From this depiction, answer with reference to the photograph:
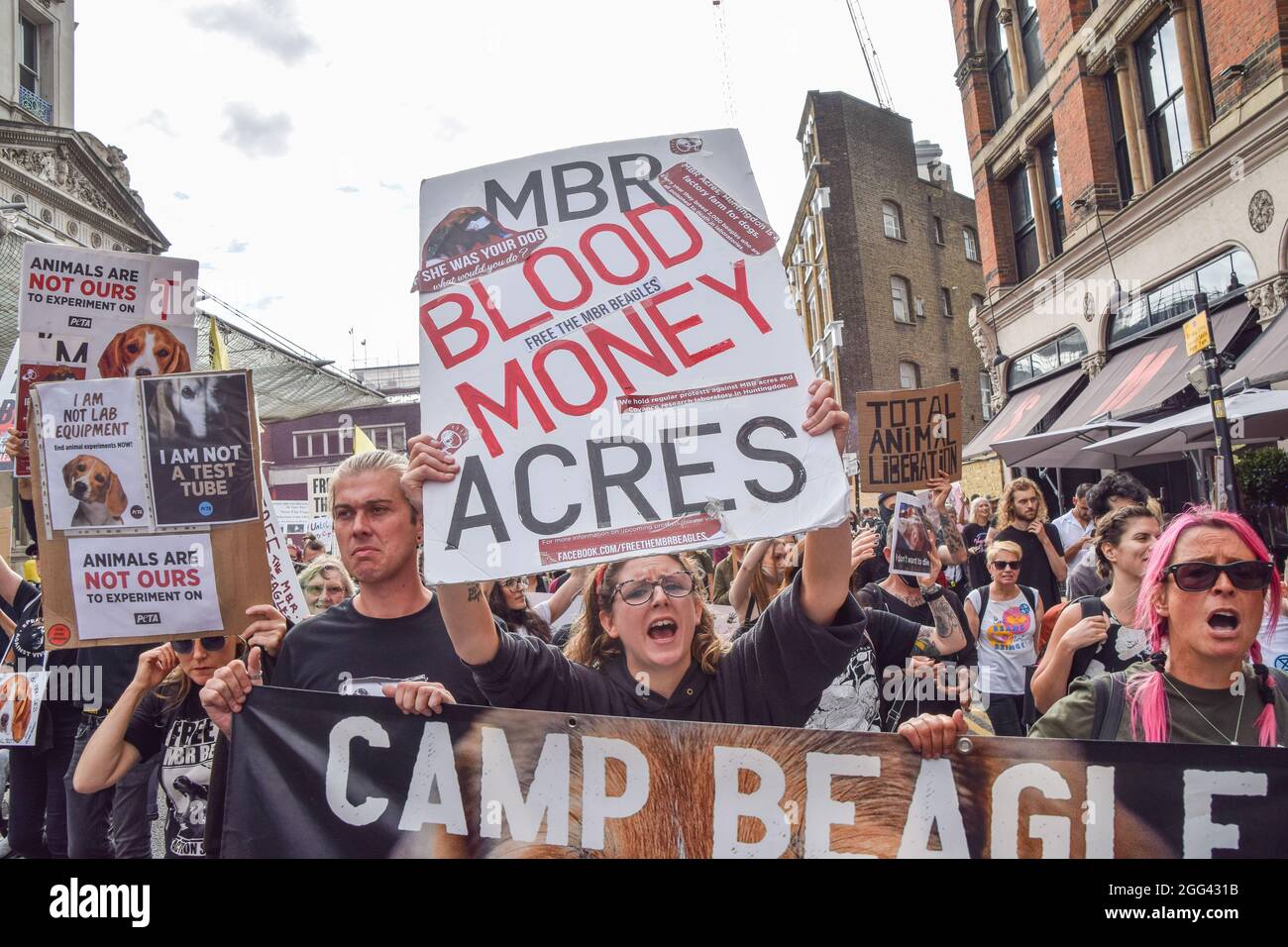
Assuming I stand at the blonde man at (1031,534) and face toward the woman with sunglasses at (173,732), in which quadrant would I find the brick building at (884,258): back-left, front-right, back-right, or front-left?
back-right

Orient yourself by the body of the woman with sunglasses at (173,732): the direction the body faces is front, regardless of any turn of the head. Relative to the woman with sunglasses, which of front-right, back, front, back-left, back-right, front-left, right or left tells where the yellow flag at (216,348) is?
back

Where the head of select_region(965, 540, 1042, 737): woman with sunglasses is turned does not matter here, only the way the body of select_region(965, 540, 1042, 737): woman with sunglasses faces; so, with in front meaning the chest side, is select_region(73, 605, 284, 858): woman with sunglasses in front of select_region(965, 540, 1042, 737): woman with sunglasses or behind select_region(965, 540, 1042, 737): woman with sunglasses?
in front

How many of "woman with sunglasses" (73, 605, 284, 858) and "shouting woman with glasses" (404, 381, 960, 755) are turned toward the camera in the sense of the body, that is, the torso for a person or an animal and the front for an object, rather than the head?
2

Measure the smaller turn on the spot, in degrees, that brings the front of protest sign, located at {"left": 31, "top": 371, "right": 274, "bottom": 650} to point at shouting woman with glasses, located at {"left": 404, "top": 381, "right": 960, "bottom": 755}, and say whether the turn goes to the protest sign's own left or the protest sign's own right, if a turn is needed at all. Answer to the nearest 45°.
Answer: approximately 45° to the protest sign's own left

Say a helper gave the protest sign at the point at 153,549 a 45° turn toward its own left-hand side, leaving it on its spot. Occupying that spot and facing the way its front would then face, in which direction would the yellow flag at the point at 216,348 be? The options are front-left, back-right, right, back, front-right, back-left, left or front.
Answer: back-left

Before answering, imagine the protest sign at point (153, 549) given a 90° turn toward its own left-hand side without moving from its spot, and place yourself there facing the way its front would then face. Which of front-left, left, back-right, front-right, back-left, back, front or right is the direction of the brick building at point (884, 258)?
front-left

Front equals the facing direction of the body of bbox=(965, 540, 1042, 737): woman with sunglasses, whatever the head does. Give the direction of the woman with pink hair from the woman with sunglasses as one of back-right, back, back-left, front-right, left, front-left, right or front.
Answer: front

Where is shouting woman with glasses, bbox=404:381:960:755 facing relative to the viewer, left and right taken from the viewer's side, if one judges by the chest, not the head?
facing the viewer

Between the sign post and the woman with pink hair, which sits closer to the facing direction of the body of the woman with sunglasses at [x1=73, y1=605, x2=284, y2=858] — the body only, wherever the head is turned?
the woman with pink hair

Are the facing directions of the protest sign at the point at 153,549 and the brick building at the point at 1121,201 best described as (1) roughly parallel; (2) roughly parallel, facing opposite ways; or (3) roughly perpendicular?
roughly perpendicular

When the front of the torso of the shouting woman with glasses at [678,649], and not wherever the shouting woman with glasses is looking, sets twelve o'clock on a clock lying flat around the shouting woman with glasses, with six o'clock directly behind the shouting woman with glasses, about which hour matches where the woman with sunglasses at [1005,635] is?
The woman with sunglasses is roughly at 7 o'clock from the shouting woman with glasses.

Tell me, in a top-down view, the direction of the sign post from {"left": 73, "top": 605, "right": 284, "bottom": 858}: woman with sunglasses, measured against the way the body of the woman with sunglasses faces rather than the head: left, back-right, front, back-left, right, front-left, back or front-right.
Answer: left

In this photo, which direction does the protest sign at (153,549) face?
toward the camera

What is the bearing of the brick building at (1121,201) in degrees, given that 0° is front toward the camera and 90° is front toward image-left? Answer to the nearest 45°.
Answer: approximately 45°

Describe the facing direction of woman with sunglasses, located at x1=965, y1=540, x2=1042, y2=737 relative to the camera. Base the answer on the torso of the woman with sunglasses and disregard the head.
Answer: toward the camera
